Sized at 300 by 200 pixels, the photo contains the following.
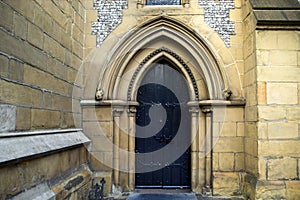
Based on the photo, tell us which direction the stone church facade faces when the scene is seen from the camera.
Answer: facing the viewer
